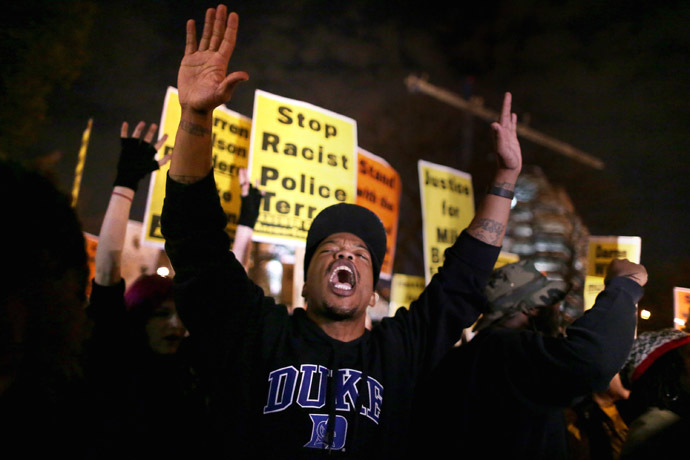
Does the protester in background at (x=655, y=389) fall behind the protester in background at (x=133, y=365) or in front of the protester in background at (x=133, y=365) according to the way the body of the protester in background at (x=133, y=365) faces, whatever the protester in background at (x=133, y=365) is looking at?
in front

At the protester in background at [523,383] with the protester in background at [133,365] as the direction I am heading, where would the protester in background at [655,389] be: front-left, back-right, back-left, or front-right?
back-right

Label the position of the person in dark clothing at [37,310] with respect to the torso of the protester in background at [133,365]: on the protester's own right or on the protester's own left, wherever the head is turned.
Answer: on the protester's own right

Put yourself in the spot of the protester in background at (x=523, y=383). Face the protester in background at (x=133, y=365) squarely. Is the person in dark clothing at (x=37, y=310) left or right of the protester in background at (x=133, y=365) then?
left

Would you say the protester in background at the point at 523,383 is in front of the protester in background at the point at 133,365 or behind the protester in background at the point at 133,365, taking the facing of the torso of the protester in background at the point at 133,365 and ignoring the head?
in front

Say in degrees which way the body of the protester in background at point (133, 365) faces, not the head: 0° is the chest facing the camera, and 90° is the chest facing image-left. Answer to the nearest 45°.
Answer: approximately 315°
